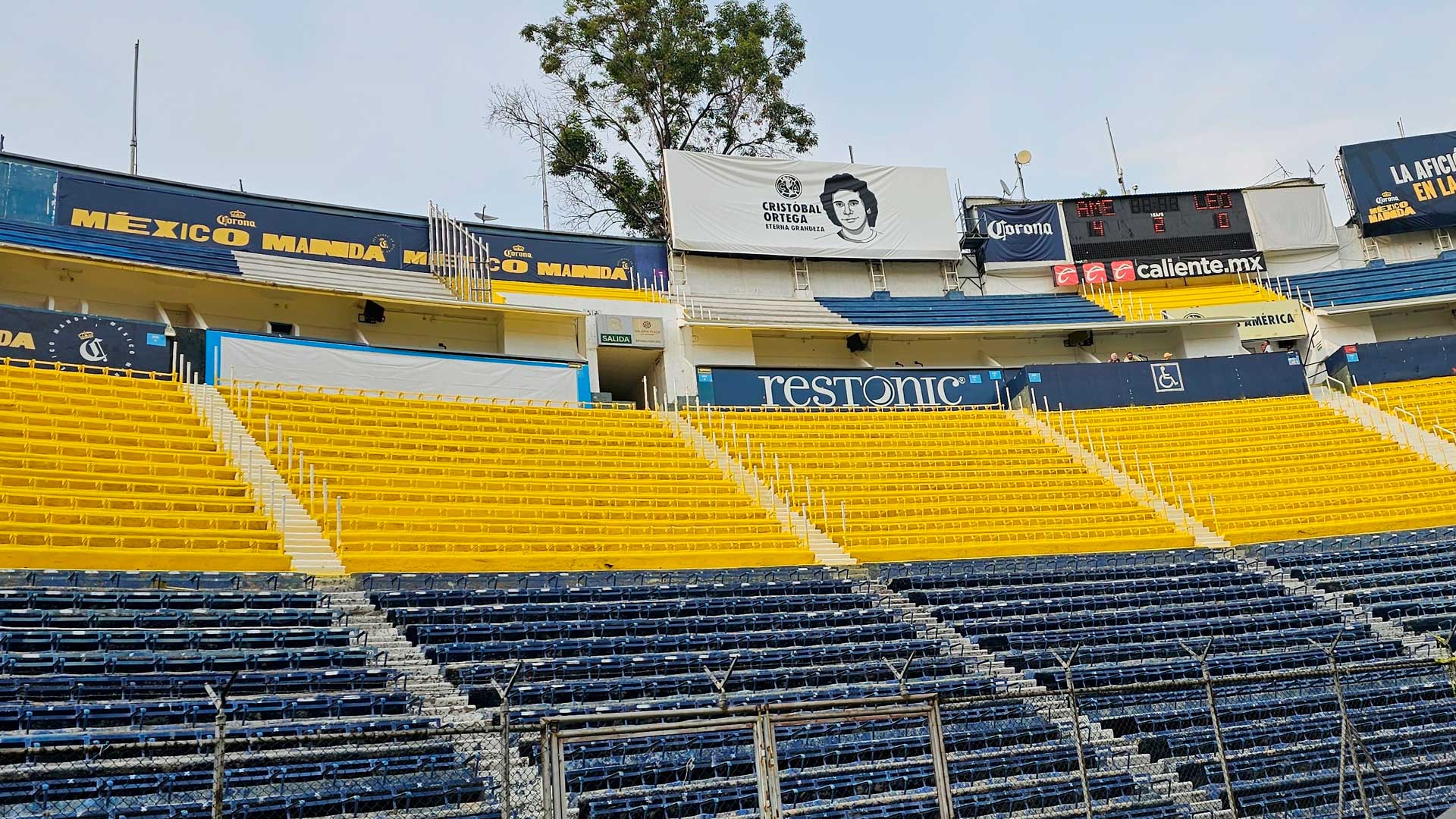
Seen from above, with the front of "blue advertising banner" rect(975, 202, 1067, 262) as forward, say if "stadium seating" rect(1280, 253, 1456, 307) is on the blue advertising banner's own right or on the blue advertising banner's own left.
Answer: on the blue advertising banner's own left

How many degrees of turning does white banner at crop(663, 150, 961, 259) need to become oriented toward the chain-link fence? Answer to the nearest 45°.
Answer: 0° — it already faces it

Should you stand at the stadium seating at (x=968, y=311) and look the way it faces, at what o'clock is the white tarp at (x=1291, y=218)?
The white tarp is roughly at 8 o'clock from the stadium seating.

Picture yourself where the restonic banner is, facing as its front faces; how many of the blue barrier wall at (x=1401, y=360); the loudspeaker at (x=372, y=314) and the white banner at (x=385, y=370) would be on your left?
1

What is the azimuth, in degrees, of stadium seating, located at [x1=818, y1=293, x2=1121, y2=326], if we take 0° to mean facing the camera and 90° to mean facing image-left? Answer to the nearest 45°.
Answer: approximately 0°

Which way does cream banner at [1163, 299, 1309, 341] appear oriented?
toward the camera

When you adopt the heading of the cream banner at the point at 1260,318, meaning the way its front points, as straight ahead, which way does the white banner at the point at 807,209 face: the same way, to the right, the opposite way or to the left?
the same way

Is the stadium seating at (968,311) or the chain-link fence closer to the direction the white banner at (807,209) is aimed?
the chain-link fence

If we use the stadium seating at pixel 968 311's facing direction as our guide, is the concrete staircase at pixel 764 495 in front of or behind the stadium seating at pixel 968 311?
in front

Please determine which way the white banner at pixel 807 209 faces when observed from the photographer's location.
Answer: facing the viewer

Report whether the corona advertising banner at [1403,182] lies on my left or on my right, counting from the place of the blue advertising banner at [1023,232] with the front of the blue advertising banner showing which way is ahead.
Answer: on my left

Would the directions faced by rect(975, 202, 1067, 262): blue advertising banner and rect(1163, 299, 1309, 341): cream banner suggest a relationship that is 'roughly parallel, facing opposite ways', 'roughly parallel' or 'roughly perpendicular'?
roughly parallel

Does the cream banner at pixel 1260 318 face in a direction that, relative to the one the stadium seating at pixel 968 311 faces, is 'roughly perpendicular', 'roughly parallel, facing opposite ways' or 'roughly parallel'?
roughly parallel
